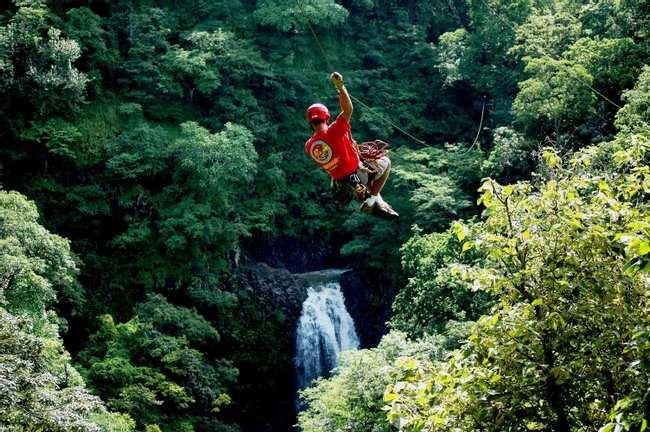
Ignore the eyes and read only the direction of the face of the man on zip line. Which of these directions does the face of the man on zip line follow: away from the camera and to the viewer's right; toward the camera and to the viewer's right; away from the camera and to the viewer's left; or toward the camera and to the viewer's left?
away from the camera and to the viewer's right

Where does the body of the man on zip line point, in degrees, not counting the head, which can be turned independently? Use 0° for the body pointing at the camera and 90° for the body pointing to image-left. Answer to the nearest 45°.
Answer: approximately 225°

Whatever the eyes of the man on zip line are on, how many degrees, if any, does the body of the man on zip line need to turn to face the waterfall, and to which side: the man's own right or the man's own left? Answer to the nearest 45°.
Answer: approximately 45° to the man's own left
